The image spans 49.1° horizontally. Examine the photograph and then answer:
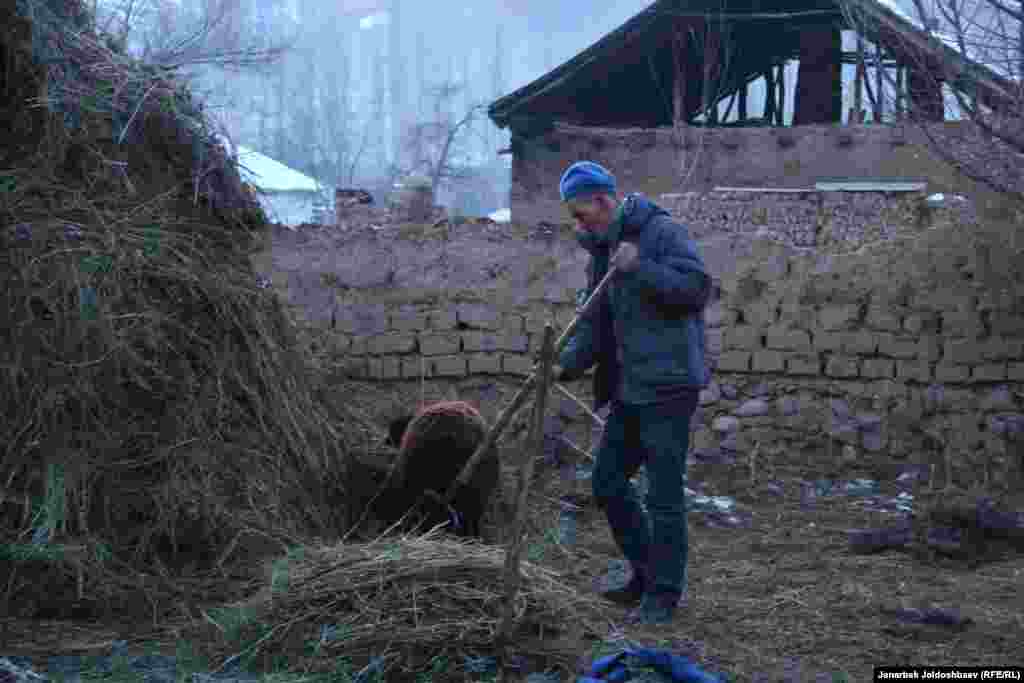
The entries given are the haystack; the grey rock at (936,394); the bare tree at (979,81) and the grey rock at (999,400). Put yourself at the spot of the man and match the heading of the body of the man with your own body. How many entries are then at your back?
3

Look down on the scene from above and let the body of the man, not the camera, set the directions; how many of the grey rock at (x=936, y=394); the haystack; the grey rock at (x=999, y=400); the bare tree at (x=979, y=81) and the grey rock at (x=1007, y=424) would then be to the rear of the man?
4

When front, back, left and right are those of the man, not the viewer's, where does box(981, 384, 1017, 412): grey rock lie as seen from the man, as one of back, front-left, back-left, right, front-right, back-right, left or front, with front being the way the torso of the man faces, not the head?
back

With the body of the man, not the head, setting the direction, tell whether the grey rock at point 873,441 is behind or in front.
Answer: behind

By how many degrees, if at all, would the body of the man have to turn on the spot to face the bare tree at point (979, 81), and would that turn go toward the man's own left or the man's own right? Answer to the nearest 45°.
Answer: approximately 180°

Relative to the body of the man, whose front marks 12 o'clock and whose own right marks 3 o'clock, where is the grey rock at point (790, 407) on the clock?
The grey rock is roughly at 5 o'clock from the man.

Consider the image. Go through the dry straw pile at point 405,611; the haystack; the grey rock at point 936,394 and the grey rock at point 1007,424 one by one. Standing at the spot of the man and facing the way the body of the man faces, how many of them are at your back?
2

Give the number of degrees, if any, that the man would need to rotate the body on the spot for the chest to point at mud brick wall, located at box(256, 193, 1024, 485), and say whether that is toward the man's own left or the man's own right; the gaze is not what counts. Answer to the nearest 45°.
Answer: approximately 135° to the man's own right

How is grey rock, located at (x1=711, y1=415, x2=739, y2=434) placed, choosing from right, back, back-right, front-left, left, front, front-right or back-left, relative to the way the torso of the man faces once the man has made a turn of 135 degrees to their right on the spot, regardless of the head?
front

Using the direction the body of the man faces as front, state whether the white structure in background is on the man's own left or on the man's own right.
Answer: on the man's own right

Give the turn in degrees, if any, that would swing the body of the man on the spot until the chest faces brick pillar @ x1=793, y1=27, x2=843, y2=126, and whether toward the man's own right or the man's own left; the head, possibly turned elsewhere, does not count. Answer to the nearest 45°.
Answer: approximately 135° to the man's own right

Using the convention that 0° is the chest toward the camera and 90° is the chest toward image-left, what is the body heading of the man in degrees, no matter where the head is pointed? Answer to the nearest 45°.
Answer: approximately 45°

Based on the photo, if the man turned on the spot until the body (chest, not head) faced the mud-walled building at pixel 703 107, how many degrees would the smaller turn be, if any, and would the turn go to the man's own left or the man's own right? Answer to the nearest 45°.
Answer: approximately 135° to the man's own right
